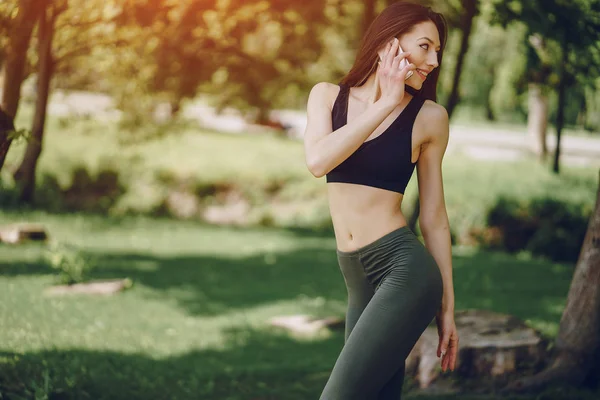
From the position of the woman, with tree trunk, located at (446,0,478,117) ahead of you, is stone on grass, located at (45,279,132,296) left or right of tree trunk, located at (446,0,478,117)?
left

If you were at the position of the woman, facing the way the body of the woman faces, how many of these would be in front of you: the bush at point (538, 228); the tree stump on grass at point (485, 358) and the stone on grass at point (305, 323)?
0

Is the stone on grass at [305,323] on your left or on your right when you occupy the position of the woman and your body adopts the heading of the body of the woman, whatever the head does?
on your right

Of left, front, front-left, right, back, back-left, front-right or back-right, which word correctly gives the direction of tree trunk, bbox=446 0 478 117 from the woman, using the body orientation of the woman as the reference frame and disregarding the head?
back-right

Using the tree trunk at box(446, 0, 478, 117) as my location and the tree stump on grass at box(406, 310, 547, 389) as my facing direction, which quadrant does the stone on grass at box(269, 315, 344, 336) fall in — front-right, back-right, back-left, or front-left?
front-right

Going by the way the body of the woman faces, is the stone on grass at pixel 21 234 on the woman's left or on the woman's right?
on the woman's right

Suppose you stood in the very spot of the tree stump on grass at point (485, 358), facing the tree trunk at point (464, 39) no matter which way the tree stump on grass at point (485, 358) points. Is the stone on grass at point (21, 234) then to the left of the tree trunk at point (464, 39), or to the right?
left

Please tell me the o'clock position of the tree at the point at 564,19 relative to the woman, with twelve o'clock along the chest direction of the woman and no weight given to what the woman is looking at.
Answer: The tree is roughly at 5 o'clock from the woman.

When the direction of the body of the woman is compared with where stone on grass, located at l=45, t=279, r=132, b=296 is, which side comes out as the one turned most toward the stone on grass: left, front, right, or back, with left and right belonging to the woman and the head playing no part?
right

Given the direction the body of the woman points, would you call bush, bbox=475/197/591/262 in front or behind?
behind

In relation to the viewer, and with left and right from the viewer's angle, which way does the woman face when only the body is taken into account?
facing the viewer and to the left of the viewer
